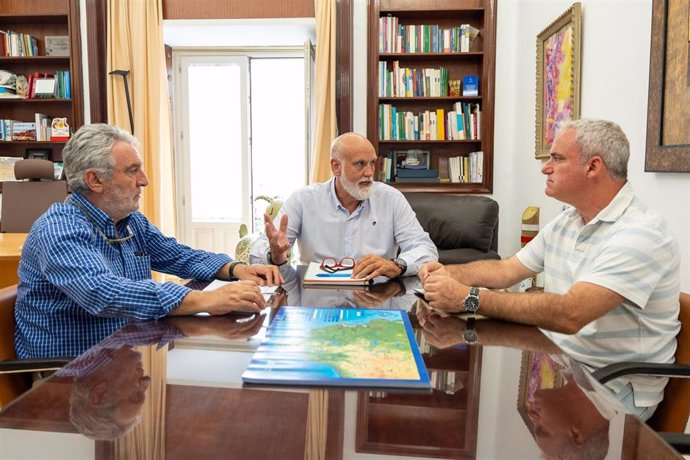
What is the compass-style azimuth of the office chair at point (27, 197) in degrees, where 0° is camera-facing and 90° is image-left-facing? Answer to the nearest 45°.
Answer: approximately 0°

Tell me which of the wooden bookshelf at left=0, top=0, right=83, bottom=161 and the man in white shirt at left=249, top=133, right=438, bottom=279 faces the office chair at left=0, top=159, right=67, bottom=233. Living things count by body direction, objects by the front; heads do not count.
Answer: the wooden bookshelf

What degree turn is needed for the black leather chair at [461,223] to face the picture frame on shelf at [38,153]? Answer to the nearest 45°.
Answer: approximately 90° to its right

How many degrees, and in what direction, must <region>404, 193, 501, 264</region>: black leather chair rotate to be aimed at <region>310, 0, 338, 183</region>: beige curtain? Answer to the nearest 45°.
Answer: approximately 135° to its right

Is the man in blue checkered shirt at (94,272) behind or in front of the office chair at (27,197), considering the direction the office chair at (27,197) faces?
in front

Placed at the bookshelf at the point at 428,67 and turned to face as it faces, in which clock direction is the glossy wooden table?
The glossy wooden table is roughly at 12 o'clock from the bookshelf.

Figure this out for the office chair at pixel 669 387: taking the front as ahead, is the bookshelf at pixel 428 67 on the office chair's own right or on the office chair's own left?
on the office chair's own right

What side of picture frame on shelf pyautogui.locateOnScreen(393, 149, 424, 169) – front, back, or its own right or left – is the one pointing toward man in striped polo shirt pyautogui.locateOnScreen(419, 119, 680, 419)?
front

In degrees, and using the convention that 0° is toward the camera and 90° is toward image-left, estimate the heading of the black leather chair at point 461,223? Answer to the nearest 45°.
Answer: approximately 0°

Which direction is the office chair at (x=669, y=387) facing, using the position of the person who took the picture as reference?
facing to the left of the viewer

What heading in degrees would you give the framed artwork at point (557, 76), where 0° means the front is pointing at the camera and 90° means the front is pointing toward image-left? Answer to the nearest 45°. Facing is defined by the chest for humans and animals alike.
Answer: approximately 45°
